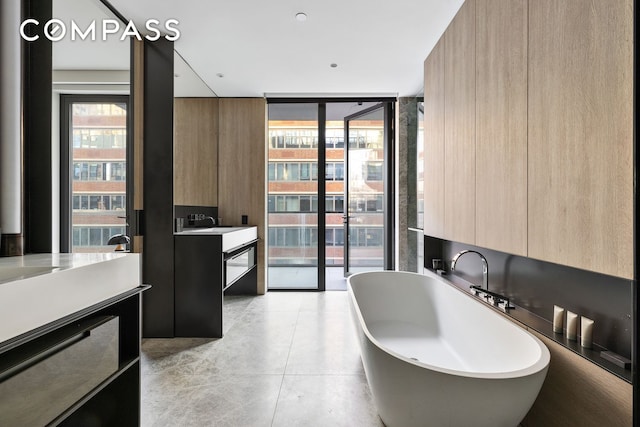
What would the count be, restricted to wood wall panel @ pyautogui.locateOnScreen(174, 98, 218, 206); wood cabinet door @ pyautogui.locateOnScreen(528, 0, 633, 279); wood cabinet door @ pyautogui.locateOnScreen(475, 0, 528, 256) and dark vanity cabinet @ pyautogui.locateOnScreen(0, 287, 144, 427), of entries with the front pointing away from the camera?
0

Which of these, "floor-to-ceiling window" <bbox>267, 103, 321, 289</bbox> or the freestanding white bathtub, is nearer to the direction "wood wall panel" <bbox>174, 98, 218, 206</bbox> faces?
the freestanding white bathtub

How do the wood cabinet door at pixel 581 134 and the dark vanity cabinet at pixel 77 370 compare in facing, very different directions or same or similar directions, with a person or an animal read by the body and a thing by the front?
very different directions

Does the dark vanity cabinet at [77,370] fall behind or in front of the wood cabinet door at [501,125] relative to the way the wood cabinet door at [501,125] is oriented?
in front

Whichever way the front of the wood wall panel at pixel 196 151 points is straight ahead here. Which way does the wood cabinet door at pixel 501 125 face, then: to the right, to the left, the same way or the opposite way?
to the right

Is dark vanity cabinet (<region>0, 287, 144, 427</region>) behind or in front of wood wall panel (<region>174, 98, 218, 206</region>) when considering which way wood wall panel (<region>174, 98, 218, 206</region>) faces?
in front

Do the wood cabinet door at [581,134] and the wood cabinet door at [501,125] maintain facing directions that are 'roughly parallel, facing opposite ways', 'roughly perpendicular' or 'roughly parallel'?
roughly parallel

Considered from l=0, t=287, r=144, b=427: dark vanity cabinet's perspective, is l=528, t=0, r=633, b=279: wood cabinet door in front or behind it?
in front

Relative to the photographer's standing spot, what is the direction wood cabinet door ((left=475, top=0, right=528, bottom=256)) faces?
facing the viewer and to the left of the viewer

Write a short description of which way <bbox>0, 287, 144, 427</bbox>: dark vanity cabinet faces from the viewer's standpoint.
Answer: facing the viewer and to the right of the viewer

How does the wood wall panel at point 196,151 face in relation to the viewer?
toward the camera

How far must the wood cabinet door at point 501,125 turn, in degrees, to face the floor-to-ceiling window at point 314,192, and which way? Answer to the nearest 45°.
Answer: approximately 90° to its right

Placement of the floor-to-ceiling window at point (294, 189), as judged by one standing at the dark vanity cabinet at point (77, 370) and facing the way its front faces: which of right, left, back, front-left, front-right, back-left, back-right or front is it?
left

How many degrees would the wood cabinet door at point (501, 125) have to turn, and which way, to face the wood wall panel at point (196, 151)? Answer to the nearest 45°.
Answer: approximately 45° to its right

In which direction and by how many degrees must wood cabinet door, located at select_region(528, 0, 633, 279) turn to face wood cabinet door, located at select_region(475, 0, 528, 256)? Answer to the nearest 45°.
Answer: approximately 90° to its right
